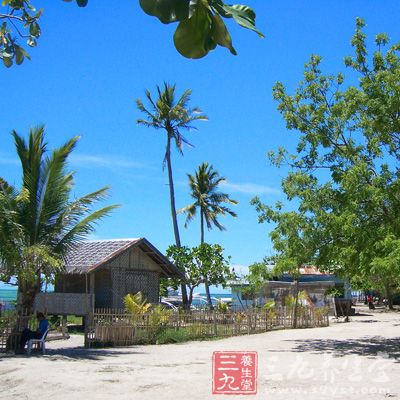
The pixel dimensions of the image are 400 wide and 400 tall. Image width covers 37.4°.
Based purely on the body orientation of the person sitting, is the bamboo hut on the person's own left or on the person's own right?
on the person's own right

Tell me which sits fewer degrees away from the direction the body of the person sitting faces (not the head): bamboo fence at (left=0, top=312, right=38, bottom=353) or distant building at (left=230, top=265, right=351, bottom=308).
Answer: the bamboo fence

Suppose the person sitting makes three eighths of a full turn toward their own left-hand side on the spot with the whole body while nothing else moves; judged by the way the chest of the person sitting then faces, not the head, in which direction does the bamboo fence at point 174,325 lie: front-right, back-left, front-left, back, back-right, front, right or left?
left

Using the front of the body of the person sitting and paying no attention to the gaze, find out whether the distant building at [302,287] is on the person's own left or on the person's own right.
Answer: on the person's own right

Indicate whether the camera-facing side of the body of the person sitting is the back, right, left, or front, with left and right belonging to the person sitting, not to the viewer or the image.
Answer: left
